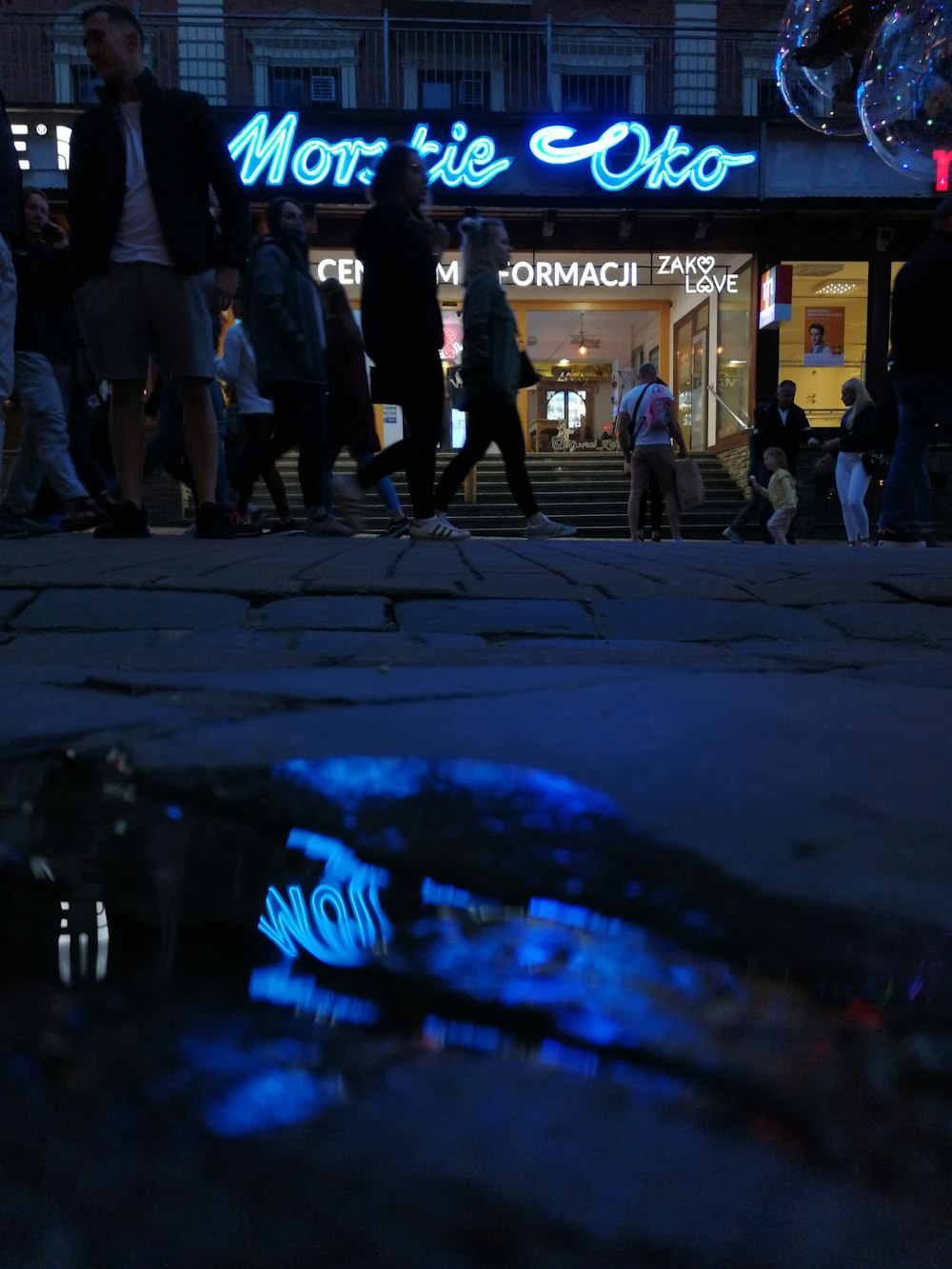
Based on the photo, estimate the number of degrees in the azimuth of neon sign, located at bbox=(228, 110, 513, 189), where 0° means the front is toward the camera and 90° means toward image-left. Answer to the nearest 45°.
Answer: approximately 0°

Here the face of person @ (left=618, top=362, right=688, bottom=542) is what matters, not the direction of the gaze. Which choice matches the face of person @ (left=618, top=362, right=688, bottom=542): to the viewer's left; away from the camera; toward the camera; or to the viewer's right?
away from the camera

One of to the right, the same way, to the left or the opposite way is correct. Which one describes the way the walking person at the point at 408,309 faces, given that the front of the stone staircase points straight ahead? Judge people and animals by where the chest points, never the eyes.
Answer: to the left

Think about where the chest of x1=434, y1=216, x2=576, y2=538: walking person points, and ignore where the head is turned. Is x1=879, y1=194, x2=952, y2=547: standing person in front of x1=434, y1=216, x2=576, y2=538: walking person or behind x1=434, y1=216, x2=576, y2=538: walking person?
in front

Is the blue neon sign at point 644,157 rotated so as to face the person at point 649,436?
yes

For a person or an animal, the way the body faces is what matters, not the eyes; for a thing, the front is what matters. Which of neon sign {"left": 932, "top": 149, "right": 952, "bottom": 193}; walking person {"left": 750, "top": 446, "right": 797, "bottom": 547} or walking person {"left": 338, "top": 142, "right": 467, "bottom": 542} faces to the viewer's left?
walking person {"left": 750, "top": 446, "right": 797, "bottom": 547}

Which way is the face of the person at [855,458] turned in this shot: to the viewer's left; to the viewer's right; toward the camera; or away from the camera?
to the viewer's left
